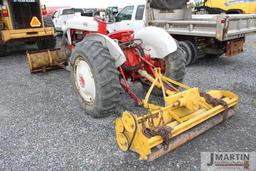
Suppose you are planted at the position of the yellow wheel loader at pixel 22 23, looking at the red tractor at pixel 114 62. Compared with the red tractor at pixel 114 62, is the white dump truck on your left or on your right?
left

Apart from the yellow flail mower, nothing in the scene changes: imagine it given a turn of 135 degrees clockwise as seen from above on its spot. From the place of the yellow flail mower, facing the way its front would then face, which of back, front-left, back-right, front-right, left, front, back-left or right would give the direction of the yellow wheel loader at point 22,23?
back-left

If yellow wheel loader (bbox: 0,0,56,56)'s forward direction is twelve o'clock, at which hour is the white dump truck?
The white dump truck is roughly at 4 o'clock from the yellow wheel loader.

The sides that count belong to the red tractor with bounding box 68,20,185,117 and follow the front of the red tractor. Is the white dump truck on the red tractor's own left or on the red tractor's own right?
on the red tractor's own right

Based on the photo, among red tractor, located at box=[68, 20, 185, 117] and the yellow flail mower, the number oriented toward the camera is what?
0

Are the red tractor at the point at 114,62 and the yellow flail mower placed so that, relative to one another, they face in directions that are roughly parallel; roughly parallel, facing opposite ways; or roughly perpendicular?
roughly parallel

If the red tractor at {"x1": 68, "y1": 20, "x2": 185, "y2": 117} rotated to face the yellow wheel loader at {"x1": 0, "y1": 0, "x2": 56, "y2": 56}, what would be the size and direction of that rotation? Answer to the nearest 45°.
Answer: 0° — it already faces it

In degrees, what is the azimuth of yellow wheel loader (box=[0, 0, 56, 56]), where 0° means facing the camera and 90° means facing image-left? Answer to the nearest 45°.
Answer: approximately 180°

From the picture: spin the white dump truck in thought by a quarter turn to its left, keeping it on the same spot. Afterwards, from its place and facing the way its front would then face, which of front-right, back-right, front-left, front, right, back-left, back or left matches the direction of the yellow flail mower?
front-left

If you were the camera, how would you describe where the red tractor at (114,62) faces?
facing away from the viewer and to the left of the viewer

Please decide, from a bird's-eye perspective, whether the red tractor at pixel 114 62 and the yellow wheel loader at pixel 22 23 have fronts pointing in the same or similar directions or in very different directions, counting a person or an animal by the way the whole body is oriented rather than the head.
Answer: same or similar directions

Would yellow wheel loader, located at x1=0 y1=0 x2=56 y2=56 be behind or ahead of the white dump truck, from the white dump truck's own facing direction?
ahead

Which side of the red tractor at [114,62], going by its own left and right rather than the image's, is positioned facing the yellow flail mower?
back

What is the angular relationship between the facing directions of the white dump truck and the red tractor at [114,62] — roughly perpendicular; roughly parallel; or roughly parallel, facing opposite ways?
roughly parallel

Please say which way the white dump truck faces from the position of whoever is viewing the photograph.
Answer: facing away from the viewer and to the left of the viewer

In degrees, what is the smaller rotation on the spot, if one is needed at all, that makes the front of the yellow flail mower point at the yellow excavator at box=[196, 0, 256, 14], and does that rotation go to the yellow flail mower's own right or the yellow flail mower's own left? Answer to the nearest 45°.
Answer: approximately 45° to the yellow flail mower's own right

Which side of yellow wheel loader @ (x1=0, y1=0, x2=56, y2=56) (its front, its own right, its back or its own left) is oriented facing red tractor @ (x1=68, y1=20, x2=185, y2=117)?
back

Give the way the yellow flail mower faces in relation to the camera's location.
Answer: facing away from the viewer and to the left of the viewer
